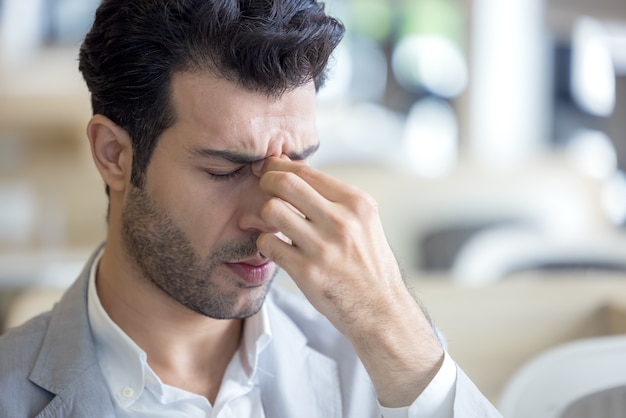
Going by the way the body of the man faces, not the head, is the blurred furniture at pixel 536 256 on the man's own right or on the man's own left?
on the man's own left

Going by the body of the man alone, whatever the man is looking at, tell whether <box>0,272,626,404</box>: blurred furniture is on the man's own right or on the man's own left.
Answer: on the man's own left

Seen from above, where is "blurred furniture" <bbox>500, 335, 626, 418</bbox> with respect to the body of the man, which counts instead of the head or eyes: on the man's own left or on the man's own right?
on the man's own left

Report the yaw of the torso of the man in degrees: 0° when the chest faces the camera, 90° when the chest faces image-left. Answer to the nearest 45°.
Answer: approximately 315°

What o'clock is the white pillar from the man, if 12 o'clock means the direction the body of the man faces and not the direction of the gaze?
The white pillar is roughly at 8 o'clock from the man.
